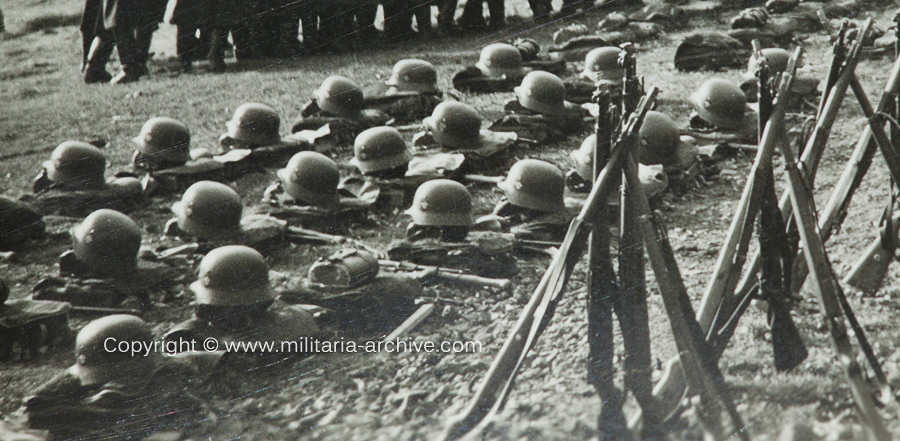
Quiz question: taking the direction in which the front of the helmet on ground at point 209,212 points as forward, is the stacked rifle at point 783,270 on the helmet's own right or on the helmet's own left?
on the helmet's own left

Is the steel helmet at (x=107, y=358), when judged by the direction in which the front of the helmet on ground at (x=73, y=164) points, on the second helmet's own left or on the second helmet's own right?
on the second helmet's own left
